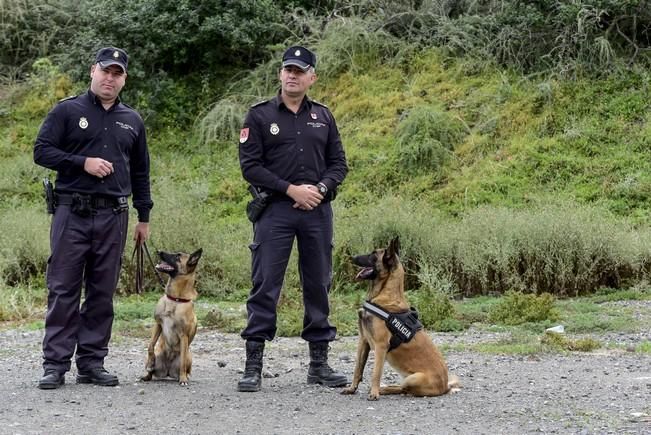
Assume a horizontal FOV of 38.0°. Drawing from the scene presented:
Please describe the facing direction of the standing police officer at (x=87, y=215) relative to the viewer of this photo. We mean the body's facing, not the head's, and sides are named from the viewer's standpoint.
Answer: facing the viewer

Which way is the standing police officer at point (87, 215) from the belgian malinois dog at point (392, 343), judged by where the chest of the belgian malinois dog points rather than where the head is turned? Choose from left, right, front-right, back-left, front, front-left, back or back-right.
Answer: front

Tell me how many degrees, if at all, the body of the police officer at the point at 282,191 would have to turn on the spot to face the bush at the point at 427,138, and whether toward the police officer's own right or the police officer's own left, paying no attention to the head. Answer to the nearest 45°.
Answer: approximately 180°

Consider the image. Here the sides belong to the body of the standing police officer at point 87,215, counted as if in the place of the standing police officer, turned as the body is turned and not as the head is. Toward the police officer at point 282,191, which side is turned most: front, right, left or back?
left

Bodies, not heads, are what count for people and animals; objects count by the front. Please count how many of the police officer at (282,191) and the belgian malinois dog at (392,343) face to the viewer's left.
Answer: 1

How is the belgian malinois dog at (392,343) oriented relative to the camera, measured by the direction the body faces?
to the viewer's left

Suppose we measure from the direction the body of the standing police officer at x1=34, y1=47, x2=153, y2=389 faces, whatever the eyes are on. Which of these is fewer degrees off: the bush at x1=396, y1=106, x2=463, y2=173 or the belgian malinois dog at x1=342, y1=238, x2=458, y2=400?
the belgian malinois dog

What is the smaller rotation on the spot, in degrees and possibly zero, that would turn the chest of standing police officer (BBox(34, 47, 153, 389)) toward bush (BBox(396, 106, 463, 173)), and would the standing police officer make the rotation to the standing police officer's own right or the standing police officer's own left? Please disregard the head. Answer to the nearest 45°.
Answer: approximately 135° to the standing police officer's own left

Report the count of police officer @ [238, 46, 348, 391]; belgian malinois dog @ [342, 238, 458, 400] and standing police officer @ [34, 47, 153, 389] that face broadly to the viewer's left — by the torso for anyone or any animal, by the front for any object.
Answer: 1

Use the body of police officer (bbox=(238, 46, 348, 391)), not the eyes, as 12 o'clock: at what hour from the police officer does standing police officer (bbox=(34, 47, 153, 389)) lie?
The standing police officer is roughly at 3 o'clock from the police officer.

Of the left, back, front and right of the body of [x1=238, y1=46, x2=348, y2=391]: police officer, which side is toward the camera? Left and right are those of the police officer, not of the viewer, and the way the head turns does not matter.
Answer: front
